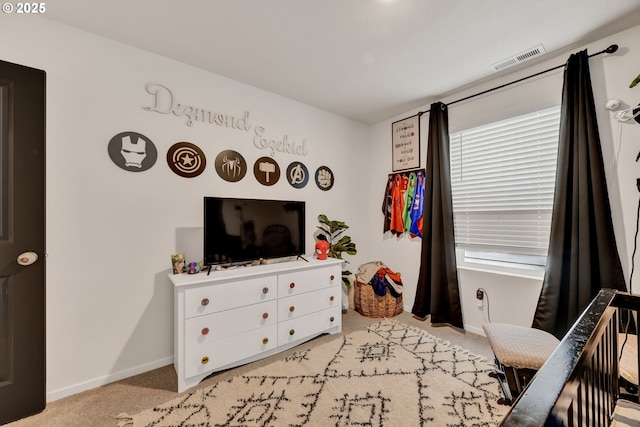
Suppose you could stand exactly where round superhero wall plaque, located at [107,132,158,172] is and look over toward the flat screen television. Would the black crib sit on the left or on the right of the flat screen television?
right

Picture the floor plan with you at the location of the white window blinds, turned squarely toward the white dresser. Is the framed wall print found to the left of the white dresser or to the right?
right

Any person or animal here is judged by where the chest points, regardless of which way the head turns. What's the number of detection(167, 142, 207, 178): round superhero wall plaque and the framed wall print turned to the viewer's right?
0

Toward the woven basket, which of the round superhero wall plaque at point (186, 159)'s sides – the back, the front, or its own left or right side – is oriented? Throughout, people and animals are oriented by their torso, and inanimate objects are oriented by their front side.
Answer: left

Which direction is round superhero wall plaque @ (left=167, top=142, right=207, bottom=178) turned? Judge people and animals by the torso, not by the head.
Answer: toward the camera

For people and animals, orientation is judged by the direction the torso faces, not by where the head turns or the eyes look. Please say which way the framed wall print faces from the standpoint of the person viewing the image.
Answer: facing the viewer and to the left of the viewer

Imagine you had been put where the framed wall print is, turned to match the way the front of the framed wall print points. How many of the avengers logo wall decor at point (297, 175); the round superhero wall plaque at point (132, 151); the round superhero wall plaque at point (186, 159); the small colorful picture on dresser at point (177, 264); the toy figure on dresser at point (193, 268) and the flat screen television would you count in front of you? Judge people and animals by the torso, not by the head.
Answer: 6

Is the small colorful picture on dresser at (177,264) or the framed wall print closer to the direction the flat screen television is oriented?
the framed wall print

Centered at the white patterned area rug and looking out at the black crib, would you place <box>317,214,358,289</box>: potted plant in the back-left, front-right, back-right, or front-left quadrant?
back-left

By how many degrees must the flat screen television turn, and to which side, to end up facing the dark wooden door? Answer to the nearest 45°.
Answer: approximately 135° to its right

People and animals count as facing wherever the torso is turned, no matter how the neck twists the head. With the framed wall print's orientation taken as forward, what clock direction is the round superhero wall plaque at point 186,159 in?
The round superhero wall plaque is roughly at 12 o'clock from the framed wall print.

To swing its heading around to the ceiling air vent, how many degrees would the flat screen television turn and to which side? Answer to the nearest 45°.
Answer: approximately 45° to its left

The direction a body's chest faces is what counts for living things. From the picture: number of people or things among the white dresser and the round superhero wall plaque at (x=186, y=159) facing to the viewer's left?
0

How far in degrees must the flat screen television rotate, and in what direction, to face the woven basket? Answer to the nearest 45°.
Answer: approximately 45° to its left

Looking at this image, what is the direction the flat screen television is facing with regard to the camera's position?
facing the viewer and to the right of the viewer

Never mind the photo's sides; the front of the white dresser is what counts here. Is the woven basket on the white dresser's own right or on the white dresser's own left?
on the white dresser's own left

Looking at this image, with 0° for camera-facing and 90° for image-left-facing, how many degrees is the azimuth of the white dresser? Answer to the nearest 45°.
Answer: approximately 315°
